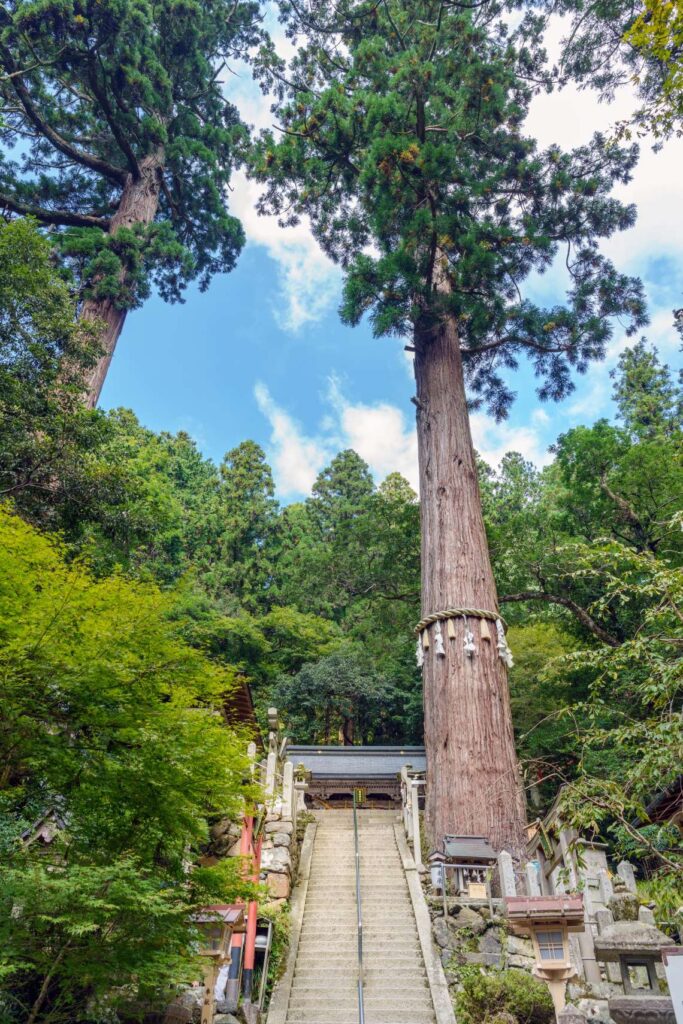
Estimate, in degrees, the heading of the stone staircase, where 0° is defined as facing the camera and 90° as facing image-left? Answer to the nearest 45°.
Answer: approximately 0°

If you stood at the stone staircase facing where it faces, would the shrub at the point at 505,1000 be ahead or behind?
ahead

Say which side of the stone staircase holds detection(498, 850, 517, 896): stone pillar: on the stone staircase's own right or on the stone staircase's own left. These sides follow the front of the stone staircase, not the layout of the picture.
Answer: on the stone staircase's own left

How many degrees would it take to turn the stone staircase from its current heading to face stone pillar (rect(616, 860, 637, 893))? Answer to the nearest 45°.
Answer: approximately 90° to its left

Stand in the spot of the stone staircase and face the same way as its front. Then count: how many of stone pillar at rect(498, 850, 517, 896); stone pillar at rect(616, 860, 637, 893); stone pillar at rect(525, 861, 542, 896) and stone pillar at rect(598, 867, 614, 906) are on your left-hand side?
4

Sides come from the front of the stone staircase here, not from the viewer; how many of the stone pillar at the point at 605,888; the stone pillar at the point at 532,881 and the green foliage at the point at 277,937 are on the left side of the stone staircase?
2

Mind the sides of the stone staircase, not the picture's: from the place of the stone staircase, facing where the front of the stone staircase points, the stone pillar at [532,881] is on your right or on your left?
on your left

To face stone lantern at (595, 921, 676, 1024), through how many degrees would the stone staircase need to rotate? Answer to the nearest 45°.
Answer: approximately 45° to its left

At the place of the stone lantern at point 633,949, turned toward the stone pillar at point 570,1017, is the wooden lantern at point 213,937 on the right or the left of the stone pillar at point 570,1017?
right

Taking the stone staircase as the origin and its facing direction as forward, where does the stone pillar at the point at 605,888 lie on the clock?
The stone pillar is roughly at 9 o'clock from the stone staircase.

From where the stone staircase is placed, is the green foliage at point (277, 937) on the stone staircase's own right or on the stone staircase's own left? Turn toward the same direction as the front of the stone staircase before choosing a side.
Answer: on the stone staircase's own right

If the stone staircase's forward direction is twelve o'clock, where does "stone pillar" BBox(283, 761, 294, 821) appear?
The stone pillar is roughly at 5 o'clock from the stone staircase.
